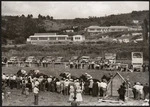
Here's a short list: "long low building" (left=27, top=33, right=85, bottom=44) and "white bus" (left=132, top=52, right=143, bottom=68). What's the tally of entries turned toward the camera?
2

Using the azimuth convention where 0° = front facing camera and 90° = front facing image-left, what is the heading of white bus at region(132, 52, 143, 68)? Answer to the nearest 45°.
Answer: approximately 0°
